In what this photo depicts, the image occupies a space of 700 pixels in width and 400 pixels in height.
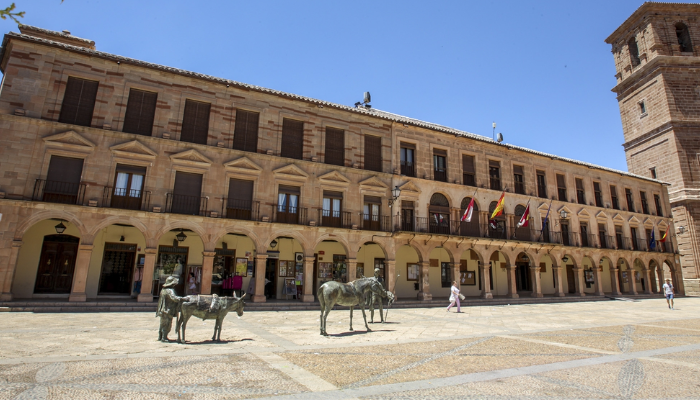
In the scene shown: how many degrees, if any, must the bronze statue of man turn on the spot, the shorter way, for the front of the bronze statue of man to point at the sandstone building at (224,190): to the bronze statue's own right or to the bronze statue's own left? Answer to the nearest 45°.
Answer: approximately 90° to the bronze statue's own left

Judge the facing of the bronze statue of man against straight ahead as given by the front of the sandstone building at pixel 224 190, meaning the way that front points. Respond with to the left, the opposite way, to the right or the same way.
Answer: to the left

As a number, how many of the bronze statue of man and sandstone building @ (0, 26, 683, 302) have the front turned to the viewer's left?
0

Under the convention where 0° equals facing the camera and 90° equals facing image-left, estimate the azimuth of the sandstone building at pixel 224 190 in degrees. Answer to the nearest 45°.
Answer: approximately 315°

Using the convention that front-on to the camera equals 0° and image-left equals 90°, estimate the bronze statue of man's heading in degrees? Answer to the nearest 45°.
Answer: approximately 270°

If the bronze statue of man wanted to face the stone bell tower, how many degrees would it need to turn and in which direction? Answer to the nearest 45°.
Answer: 0° — it already faces it

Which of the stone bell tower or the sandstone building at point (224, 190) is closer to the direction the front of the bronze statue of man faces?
the stone bell tower

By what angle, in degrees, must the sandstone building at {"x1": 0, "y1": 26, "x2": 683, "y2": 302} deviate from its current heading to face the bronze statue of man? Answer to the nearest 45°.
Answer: approximately 45° to its right

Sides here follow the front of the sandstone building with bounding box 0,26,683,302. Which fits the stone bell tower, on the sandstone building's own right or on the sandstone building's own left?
on the sandstone building's own left

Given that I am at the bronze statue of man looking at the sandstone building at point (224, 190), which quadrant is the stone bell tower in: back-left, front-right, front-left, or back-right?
front-right

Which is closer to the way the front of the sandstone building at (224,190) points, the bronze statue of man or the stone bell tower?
the bronze statue of man
